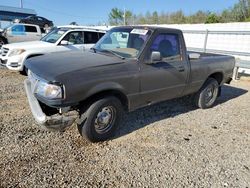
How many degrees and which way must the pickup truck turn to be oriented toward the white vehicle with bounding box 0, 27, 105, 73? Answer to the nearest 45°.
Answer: approximately 90° to its right

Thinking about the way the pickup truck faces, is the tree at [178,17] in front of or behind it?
behind

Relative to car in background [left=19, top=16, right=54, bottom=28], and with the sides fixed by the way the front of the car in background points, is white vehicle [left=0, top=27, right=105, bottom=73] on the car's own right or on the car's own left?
on the car's own left

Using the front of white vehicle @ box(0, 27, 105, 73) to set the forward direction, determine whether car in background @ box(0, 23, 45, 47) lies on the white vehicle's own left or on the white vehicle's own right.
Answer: on the white vehicle's own right

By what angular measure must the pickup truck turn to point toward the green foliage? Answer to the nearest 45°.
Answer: approximately 135° to its right

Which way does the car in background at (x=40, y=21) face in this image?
to the viewer's left

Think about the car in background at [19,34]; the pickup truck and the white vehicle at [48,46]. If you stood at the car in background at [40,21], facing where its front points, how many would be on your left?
3

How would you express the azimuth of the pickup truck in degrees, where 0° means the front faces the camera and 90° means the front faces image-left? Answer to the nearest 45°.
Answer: approximately 45°

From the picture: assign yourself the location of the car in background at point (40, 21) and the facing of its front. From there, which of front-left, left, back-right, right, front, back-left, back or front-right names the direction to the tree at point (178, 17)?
back

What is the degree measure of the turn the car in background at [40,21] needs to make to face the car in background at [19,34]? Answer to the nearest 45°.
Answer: approximately 90° to its left

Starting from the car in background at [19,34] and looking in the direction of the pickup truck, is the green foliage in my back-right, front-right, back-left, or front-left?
back-left
